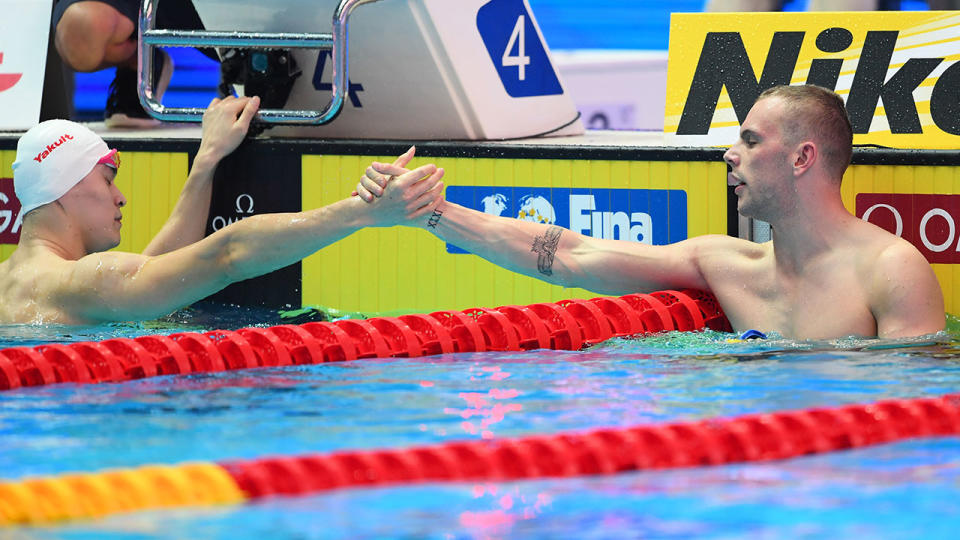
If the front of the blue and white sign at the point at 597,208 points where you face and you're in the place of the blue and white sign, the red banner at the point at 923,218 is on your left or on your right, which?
on your left

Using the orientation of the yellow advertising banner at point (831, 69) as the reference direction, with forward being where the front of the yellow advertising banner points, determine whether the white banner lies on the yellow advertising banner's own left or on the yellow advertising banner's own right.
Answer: on the yellow advertising banner's own right

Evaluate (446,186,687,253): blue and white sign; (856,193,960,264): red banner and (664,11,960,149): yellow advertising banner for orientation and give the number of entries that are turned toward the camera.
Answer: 3

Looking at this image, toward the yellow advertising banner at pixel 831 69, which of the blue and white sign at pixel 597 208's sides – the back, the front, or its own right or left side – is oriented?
left

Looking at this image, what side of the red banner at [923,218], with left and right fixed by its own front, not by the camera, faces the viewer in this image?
front

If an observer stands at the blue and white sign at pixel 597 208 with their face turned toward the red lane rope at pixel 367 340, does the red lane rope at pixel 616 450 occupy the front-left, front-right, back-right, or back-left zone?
front-left

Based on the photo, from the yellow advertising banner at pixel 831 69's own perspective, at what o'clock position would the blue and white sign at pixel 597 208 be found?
The blue and white sign is roughly at 3 o'clock from the yellow advertising banner.

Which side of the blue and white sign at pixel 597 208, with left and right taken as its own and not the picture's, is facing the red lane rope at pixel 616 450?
front

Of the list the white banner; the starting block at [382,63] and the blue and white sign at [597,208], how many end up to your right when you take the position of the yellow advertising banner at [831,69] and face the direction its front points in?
3

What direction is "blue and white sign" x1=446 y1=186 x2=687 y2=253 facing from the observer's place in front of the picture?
facing the viewer

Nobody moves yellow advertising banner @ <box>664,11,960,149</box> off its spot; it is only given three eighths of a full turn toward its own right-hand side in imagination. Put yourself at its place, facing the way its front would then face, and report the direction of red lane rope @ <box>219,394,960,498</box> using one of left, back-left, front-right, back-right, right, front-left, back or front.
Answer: back-left

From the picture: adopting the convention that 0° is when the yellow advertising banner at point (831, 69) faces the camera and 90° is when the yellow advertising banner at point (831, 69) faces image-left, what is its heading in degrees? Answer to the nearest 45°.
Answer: approximately 0°

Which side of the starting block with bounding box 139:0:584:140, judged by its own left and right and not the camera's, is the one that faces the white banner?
right

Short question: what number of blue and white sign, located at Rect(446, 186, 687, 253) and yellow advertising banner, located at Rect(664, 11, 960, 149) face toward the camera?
2
